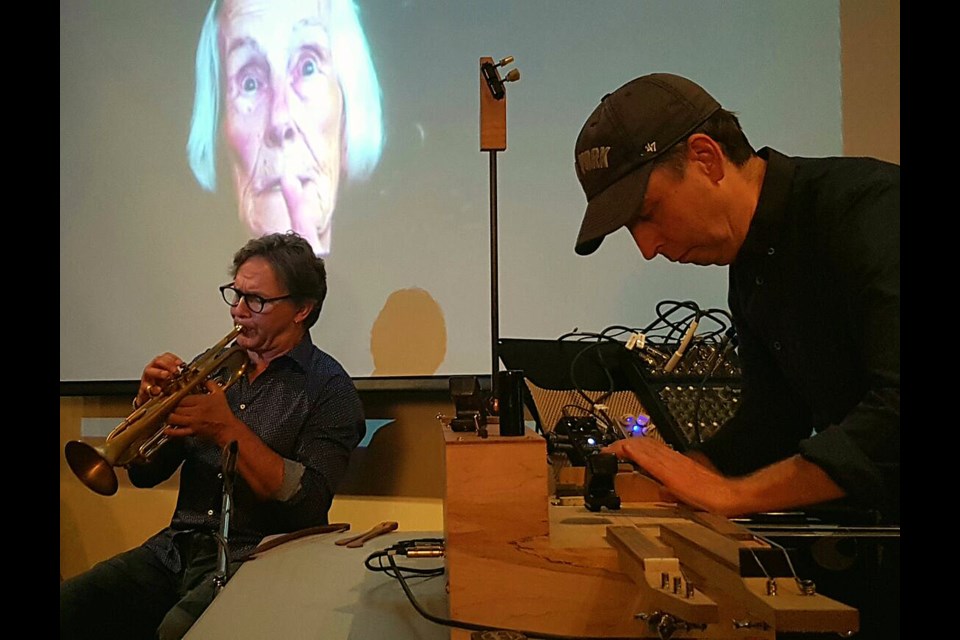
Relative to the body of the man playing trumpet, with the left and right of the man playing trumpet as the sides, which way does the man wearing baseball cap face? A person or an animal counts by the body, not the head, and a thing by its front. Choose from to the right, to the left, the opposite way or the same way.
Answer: to the right

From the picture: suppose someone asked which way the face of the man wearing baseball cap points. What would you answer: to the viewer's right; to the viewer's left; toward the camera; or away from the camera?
to the viewer's left

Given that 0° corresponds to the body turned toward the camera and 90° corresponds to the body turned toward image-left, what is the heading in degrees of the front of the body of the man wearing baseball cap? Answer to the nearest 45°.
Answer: approximately 90°

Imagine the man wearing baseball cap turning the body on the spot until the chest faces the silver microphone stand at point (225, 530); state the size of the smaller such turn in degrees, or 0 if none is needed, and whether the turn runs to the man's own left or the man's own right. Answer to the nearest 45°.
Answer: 0° — they already face it

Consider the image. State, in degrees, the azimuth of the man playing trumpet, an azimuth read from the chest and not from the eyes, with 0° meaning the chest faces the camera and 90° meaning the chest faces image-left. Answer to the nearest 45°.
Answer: approximately 45°
